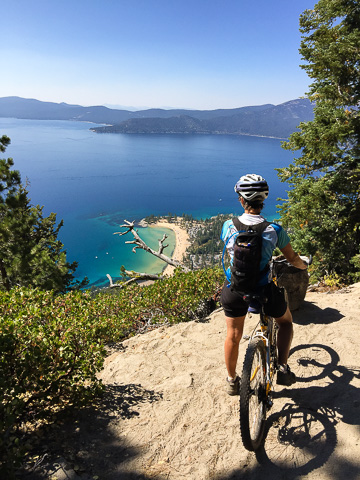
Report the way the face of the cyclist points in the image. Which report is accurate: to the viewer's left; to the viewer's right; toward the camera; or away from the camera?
away from the camera

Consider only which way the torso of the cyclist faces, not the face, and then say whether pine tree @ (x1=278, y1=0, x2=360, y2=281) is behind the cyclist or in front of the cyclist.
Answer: in front

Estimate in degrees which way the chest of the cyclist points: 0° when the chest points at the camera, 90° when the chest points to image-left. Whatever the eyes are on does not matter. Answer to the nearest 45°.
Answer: approximately 180°

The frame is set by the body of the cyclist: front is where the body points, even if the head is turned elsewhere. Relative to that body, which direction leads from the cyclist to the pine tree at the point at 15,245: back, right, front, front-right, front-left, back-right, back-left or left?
front-left
